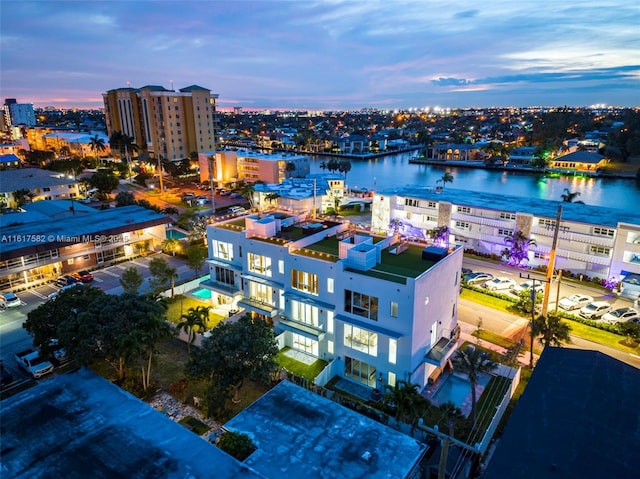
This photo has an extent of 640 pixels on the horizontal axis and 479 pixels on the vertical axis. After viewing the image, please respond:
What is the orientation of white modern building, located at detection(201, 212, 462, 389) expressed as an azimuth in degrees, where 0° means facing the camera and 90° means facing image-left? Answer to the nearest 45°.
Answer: approximately 45°

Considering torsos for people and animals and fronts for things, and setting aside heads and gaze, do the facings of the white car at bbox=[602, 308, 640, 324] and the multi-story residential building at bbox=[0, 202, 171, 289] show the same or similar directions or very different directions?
very different directions

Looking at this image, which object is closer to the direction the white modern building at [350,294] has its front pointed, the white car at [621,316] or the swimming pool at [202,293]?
the swimming pool
